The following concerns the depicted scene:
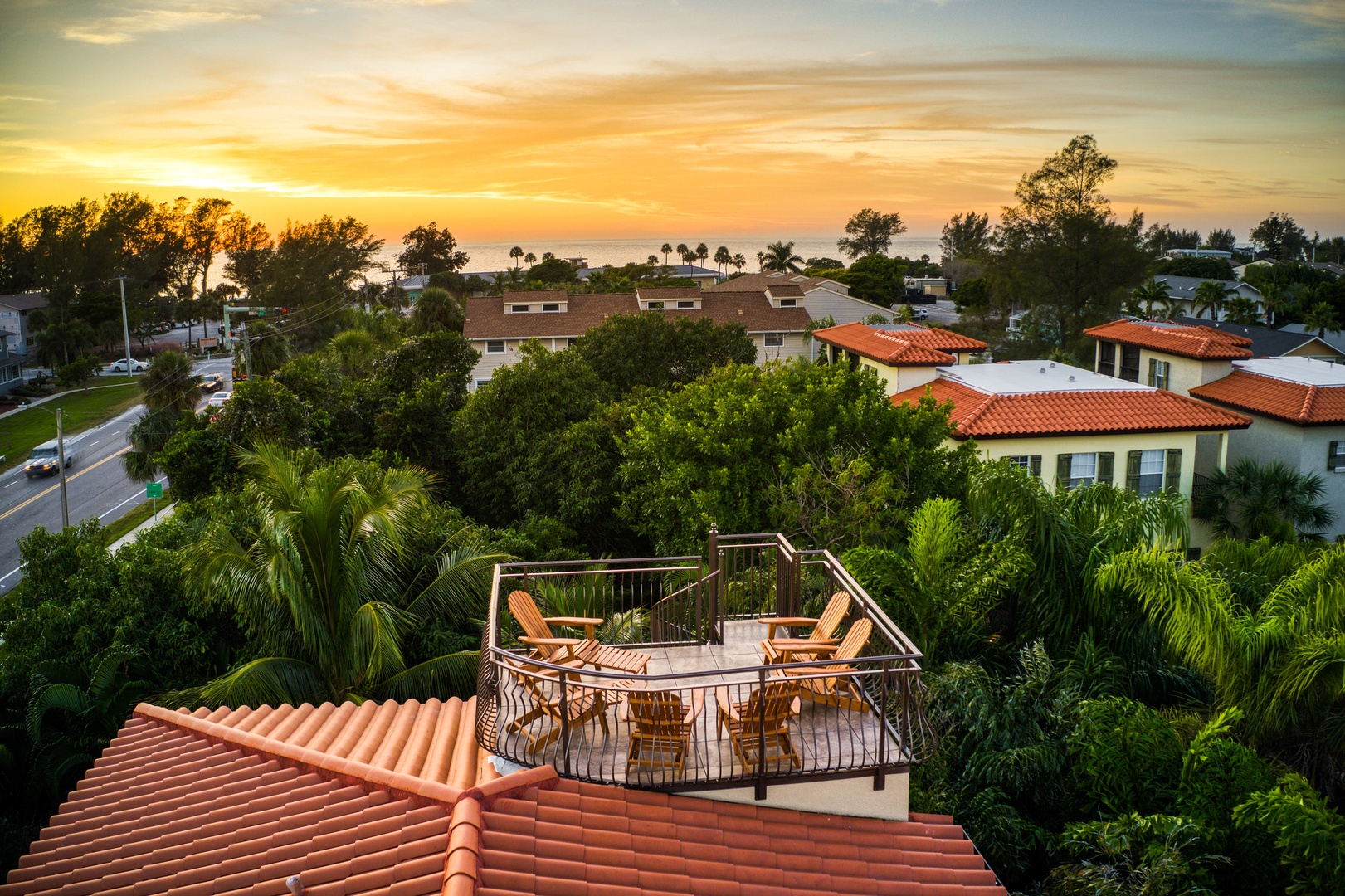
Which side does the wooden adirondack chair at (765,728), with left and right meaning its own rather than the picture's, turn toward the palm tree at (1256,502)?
right

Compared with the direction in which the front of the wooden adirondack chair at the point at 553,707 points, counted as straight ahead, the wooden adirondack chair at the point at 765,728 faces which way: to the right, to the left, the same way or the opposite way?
to the left

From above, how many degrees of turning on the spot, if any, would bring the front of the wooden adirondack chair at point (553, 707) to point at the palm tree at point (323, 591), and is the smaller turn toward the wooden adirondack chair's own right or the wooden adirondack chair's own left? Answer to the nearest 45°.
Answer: approximately 90° to the wooden adirondack chair's own left

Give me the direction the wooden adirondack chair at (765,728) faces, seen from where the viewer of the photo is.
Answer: facing away from the viewer and to the left of the viewer

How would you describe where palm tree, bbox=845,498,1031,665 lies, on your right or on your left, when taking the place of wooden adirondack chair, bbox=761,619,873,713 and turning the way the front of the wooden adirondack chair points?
on your right

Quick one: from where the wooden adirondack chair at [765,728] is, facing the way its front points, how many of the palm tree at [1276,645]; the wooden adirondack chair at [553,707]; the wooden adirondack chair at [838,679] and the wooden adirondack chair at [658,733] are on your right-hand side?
2

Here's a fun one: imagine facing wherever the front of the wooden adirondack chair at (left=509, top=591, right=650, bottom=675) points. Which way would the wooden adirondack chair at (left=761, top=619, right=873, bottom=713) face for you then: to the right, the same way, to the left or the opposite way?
the opposite way

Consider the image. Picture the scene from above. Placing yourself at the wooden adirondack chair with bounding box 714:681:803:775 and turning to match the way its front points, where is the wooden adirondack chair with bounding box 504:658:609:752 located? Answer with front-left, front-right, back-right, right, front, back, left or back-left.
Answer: front-left

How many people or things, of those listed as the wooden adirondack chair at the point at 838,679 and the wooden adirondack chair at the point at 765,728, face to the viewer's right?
0
